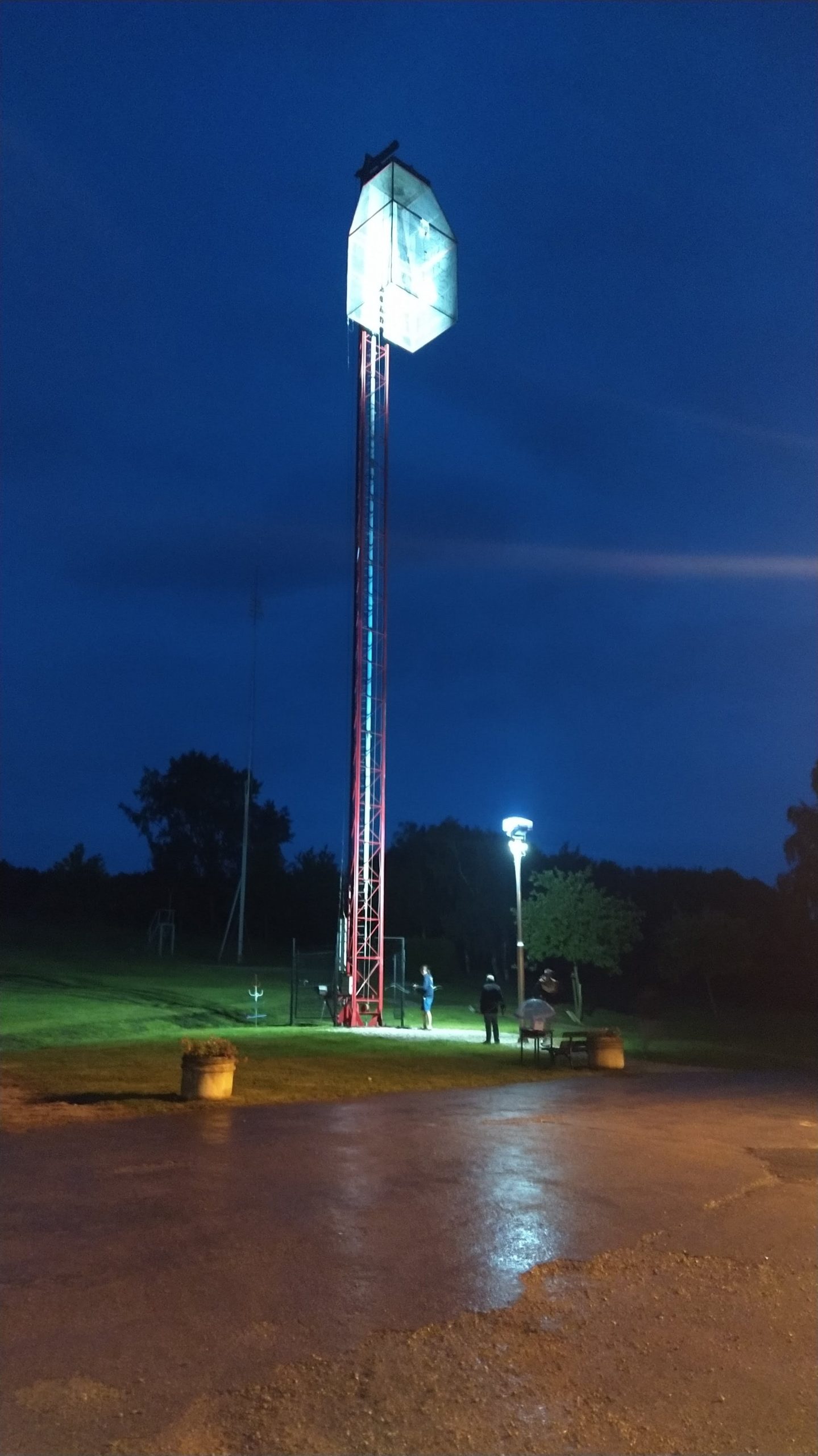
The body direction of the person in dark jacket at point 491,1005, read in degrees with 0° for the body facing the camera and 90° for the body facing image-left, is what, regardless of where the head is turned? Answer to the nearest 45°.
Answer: approximately 180°

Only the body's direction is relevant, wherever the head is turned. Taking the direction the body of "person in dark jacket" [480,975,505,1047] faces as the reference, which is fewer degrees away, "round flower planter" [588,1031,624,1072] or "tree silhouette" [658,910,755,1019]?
the tree silhouette

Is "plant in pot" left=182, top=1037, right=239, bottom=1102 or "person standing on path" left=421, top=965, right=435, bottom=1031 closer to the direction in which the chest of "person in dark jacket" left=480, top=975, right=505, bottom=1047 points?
the person standing on path

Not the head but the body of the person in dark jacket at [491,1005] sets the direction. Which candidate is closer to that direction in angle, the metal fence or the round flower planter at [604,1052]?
the metal fence

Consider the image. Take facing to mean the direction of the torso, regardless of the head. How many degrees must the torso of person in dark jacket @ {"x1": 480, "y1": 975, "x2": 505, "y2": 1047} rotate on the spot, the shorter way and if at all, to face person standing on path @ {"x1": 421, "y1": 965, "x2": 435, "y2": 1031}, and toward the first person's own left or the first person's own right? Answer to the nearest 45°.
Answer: approximately 45° to the first person's own left

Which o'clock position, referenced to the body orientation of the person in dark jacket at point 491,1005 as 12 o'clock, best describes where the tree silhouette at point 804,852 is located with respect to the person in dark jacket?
The tree silhouette is roughly at 1 o'clock from the person in dark jacket.

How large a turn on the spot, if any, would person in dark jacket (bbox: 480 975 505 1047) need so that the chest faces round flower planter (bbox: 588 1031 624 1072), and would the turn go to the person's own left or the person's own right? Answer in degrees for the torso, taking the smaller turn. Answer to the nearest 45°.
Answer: approximately 135° to the person's own right

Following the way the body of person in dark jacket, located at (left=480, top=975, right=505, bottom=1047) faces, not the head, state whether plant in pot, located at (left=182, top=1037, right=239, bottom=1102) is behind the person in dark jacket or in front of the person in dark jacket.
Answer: behind

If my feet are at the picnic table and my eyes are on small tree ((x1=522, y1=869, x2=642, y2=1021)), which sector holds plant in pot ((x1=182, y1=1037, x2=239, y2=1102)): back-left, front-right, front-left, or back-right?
back-left

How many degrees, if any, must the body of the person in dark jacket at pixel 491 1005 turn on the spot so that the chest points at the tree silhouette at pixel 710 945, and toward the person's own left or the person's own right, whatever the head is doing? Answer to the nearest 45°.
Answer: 0° — they already face it

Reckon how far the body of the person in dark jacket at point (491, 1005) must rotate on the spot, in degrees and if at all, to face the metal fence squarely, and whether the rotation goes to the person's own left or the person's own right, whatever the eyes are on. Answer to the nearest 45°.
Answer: approximately 45° to the person's own left
